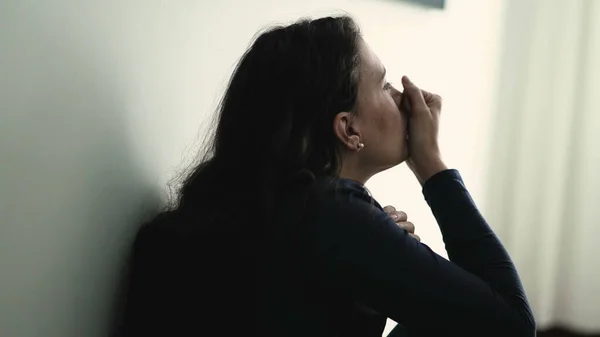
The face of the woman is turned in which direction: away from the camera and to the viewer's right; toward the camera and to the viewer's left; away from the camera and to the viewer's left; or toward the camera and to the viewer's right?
away from the camera and to the viewer's right

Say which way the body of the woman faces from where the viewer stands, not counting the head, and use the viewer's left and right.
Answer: facing away from the viewer and to the right of the viewer

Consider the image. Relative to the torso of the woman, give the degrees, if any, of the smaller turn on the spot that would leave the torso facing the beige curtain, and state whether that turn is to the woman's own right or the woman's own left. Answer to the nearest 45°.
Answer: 0° — they already face it
